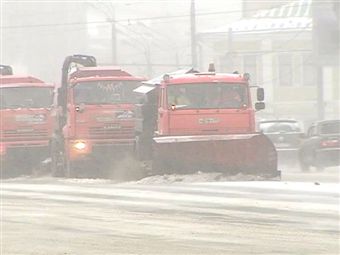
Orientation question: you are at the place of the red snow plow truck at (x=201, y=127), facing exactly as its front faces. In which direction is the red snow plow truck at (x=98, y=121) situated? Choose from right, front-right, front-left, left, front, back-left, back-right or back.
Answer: back-right

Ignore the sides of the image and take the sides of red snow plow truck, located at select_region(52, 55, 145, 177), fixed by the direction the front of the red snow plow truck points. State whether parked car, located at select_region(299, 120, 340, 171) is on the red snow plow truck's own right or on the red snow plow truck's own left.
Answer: on the red snow plow truck's own left

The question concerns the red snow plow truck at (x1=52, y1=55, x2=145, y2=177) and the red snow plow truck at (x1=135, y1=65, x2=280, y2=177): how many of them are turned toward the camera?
2

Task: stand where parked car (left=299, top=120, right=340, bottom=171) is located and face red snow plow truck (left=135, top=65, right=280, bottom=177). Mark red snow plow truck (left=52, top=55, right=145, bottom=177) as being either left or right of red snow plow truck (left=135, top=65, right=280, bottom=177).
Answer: right

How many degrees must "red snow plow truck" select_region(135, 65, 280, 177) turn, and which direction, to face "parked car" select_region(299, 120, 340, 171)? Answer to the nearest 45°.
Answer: approximately 135° to its left

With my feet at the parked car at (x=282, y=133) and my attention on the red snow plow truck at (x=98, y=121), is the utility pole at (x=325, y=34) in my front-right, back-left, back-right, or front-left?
back-right

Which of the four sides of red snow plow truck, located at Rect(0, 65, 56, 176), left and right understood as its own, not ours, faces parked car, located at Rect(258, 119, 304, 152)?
left

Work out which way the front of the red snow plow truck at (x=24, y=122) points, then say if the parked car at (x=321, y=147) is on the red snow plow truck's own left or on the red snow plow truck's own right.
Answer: on the red snow plow truck's own left

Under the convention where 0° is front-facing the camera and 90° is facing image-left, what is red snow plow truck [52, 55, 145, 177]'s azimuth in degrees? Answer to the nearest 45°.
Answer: approximately 0°
